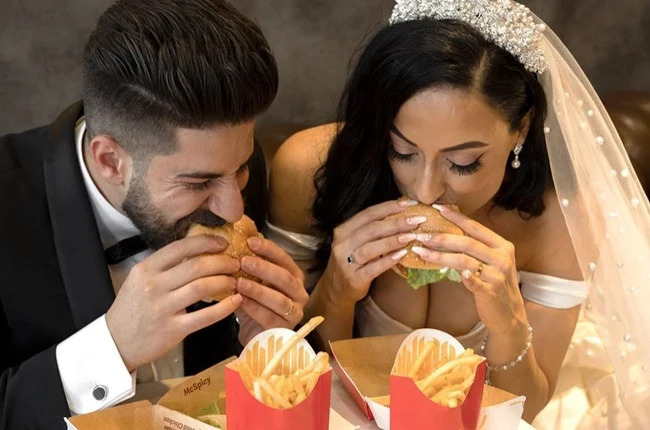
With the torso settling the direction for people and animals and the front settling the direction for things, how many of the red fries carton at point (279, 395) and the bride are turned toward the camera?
2

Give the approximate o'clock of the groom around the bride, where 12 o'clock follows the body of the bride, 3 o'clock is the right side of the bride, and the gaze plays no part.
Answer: The groom is roughly at 2 o'clock from the bride.

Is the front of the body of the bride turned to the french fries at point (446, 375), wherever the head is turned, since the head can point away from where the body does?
yes

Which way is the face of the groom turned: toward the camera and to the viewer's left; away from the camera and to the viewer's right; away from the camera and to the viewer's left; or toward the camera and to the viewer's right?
toward the camera and to the viewer's right

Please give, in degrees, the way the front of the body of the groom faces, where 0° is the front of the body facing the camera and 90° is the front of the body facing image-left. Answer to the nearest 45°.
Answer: approximately 315°
